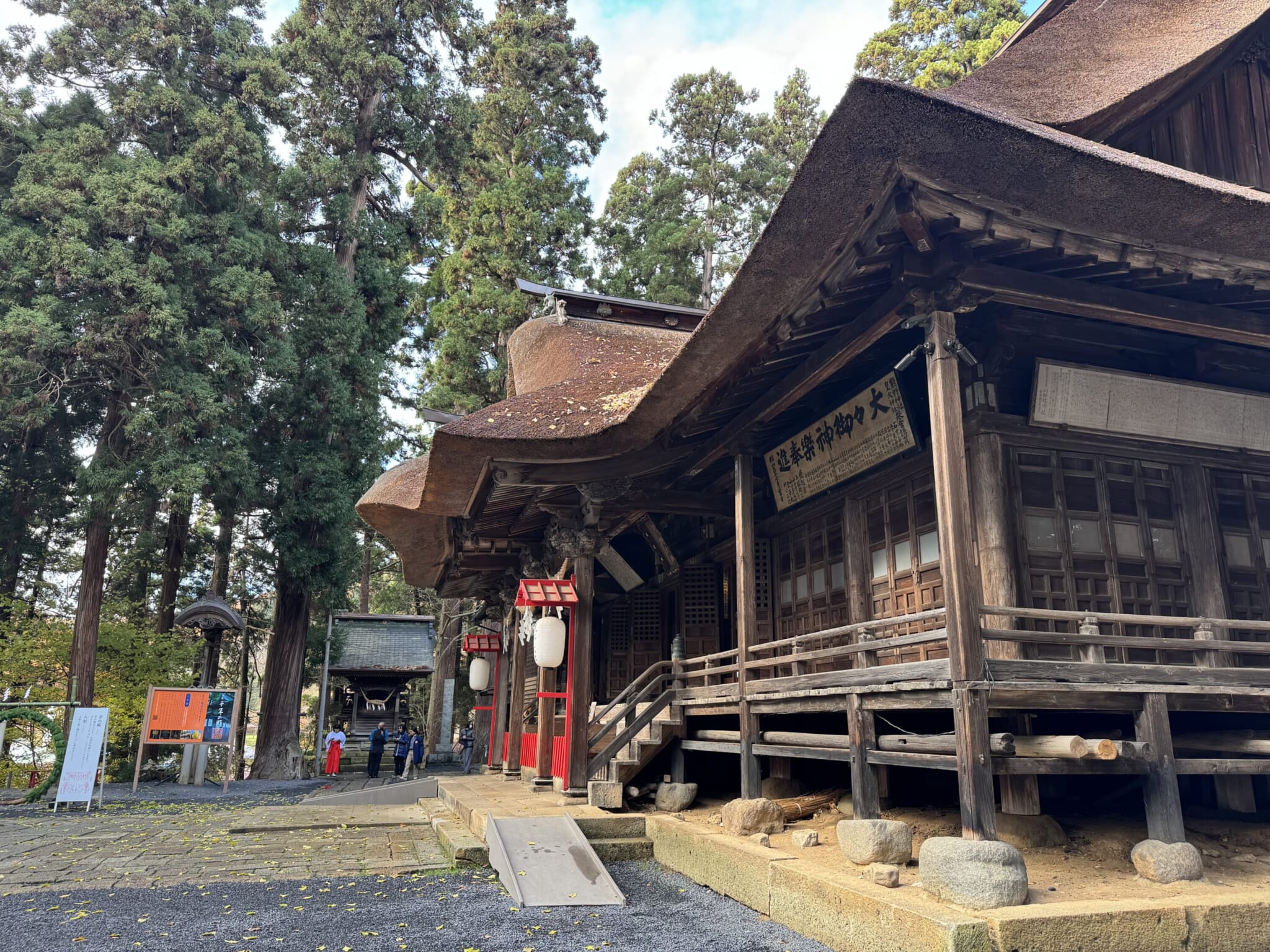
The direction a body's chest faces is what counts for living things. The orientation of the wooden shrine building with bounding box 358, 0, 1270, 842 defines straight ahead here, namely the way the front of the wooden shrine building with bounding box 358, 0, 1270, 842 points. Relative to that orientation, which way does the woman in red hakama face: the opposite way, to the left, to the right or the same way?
to the left

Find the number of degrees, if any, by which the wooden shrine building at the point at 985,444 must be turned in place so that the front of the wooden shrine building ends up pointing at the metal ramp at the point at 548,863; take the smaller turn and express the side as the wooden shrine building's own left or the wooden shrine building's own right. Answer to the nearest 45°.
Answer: approximately 45° to the wooden shrine building's own left

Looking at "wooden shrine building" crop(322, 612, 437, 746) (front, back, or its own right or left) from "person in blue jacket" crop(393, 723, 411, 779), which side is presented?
front

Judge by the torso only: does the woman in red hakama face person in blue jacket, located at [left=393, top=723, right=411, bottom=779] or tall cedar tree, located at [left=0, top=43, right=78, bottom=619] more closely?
the person in blue jacket

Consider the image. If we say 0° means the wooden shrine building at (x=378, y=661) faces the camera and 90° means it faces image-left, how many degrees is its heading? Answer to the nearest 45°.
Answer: approximately 0°

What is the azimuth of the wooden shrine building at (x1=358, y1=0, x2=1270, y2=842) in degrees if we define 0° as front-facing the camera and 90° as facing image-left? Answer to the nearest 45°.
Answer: approximately 45°

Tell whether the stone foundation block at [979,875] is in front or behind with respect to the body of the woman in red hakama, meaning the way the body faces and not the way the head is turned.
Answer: in front

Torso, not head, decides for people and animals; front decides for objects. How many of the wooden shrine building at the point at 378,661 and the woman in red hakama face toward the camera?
2

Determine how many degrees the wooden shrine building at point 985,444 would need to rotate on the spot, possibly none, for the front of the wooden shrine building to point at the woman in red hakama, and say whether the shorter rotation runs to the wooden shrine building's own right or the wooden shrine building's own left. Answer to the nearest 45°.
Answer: approximately 90° to the wooden shrine building's own right

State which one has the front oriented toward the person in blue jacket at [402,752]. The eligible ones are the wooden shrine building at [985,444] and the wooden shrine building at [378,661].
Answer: the wooden shrine building at [378,661]
